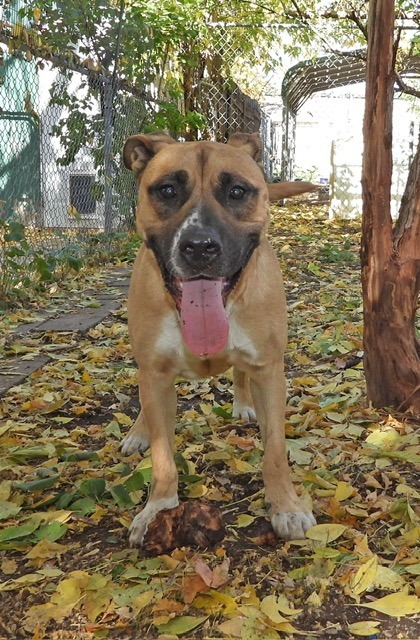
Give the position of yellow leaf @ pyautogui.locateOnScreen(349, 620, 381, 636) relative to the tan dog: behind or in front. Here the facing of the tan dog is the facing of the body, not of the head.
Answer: in front

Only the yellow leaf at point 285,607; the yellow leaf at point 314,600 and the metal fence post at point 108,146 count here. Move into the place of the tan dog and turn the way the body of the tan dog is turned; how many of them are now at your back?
1

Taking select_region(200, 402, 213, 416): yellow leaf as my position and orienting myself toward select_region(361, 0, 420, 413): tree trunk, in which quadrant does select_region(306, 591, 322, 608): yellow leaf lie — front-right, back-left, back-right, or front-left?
front-right

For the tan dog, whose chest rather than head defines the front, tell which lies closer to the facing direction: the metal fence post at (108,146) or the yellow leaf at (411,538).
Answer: the yellow leaf

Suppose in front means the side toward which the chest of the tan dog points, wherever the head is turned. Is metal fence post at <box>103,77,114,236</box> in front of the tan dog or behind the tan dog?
behind

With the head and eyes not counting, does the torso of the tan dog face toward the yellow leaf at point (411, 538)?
no

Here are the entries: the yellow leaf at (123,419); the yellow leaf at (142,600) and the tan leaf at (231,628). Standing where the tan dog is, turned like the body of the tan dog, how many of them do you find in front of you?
2

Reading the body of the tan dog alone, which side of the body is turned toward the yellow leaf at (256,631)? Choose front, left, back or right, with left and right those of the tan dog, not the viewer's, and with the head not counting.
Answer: front

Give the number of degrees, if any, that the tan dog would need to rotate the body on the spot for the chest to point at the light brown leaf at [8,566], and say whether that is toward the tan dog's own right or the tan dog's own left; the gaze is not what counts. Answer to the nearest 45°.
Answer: approximately 45° to the tan dog's own right

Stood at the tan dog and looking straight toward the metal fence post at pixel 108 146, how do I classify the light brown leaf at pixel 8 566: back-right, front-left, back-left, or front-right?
back-left

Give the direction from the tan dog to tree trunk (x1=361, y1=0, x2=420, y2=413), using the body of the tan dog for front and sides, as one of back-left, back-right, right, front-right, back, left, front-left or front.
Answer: back-left

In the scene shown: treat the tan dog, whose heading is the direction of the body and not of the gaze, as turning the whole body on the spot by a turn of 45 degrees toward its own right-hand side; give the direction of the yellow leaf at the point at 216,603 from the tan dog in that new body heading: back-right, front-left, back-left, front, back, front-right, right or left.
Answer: front-left

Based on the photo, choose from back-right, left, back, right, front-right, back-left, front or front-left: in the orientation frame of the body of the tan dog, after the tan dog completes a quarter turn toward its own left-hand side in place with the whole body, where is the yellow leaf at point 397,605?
front-right

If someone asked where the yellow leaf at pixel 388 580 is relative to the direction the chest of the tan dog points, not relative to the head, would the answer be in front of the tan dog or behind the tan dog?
in front

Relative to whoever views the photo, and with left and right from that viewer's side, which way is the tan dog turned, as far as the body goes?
facing the viewer

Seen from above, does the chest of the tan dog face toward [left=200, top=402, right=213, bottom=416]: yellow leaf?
no

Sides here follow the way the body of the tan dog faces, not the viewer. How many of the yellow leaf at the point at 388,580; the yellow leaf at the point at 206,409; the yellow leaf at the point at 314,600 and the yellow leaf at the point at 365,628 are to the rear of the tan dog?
1

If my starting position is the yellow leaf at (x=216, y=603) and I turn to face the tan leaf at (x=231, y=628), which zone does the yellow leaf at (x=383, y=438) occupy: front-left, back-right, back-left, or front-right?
back-left

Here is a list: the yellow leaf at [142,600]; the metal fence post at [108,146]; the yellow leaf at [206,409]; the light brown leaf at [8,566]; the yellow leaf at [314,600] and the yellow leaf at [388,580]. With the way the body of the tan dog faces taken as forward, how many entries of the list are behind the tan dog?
2

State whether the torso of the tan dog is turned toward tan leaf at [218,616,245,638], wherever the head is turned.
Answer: yes

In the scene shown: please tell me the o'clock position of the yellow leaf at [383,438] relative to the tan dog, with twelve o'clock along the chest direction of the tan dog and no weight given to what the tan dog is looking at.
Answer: The yellow leaf is roughly at 8 o'clock from the tan dog.
